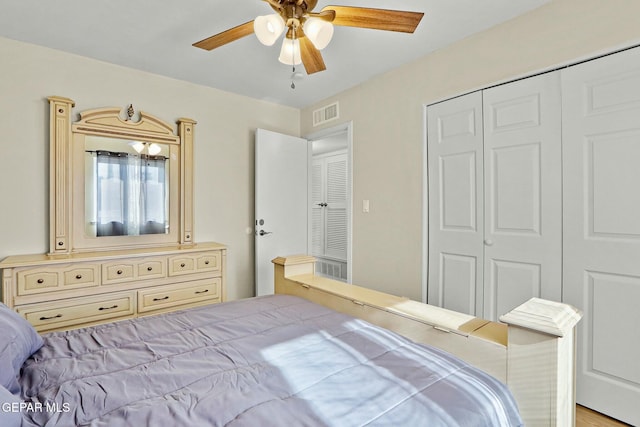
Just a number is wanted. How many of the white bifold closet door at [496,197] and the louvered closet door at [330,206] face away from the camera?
0

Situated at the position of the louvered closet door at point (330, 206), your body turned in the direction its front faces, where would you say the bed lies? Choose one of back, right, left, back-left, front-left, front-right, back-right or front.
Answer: front-left

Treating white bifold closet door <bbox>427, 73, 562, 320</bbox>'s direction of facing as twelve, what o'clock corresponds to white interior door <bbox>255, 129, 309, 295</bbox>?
The white interior door is roughly at 2 o'clock from the white bifold closet door.

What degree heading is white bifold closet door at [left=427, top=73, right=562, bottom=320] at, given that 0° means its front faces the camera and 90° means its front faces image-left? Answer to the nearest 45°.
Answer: approximately 45°

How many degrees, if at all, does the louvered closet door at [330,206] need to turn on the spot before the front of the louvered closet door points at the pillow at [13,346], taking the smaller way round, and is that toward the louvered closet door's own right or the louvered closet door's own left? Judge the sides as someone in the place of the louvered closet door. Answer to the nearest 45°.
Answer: approximately 45° to the louvered closet door's own left

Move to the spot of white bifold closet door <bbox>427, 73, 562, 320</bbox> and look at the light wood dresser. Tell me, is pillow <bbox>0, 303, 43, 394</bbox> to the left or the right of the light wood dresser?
left

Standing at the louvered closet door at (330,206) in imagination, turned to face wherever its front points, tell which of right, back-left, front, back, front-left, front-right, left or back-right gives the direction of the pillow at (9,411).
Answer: front-left

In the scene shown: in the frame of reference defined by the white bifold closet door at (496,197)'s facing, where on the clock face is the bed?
The bed is roughly at 11 o'clock from the white bifold closet door.

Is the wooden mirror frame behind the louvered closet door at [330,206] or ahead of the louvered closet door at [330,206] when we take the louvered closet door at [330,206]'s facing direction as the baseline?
ahead

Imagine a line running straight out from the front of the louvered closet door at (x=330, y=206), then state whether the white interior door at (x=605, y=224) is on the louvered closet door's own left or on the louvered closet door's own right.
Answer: on the louvered closet door's own left

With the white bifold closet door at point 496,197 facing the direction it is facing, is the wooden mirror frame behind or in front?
in front

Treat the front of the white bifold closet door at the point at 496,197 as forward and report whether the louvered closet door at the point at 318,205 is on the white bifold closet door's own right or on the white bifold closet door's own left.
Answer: on the white bifold closet door's own right

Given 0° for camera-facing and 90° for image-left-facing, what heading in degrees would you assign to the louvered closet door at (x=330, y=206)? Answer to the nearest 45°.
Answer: approximately 45°
